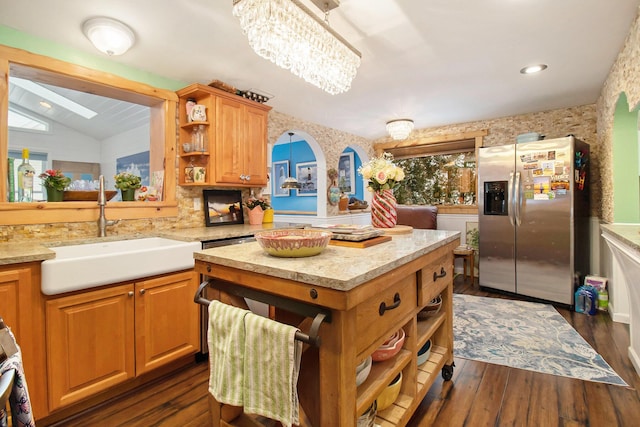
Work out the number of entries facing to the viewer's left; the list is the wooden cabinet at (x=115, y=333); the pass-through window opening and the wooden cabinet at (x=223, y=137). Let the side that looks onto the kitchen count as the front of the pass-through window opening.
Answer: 0

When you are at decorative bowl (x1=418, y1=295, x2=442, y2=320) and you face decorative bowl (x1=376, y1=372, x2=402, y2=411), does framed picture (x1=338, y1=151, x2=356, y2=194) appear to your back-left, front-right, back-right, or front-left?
back-right

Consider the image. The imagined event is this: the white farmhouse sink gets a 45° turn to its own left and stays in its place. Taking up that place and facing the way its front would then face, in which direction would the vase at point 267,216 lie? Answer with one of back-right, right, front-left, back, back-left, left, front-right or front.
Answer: front-left

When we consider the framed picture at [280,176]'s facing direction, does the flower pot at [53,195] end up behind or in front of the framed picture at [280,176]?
in front

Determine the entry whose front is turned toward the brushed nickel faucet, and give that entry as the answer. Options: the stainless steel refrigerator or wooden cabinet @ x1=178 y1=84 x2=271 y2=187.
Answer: the stainless steel refrigerator

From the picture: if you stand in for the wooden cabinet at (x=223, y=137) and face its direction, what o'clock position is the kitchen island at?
The kitchen island is roughly at 1 o'clock from the wooden cabinet.

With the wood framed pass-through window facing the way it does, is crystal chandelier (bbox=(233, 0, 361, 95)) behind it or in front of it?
in front

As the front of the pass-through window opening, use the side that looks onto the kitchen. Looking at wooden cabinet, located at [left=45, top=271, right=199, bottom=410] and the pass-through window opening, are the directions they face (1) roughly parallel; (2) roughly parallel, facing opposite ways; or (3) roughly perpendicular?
roughly parallel

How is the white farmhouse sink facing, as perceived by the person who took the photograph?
facing the viewer and to the right of the viewer

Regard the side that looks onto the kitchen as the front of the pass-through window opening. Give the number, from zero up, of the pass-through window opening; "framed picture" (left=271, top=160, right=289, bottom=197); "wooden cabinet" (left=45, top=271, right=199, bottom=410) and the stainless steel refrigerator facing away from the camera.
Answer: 0

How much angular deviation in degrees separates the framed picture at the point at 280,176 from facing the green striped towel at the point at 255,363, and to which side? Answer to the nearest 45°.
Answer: approximately 45° to its left

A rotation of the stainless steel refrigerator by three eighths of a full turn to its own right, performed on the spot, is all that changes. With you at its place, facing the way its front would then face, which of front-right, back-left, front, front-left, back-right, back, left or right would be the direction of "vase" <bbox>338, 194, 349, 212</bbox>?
left

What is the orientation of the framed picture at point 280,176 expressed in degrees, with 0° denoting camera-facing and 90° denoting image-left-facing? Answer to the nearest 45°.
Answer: approximately 45°

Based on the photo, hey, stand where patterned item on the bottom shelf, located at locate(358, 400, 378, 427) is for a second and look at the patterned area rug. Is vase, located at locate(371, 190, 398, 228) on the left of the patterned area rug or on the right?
left

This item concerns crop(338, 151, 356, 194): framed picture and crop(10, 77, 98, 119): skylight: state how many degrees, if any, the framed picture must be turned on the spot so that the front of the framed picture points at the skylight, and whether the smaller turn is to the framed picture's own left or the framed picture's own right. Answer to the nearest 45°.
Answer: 0° — it already faces it

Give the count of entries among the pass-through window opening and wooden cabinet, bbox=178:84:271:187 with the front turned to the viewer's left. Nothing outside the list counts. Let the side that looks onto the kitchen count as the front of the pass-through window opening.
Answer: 0
